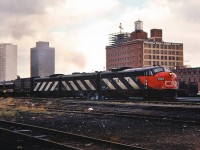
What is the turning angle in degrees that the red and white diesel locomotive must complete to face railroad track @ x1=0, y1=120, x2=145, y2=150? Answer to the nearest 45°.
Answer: approximately 45° to its right

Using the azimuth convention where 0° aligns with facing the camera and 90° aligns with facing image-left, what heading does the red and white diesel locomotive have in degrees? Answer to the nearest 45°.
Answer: approximately 315°

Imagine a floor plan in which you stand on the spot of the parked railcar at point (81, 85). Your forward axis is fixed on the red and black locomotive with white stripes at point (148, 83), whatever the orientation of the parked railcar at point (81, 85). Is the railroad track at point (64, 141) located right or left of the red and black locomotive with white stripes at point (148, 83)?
right
